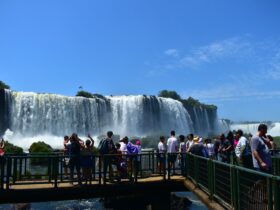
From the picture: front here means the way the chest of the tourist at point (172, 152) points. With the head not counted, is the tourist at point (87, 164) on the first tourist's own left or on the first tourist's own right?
on the first tourist's own left

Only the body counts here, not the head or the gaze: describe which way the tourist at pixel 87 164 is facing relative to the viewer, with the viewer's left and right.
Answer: facing away from the viewer

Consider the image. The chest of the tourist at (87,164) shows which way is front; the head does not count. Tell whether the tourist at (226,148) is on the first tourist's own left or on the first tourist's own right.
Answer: on the first tourist's own right

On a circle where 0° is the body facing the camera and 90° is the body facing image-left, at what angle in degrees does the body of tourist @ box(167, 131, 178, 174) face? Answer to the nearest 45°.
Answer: approximately 180°

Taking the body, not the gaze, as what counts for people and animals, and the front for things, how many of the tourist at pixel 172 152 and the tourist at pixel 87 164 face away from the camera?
2
